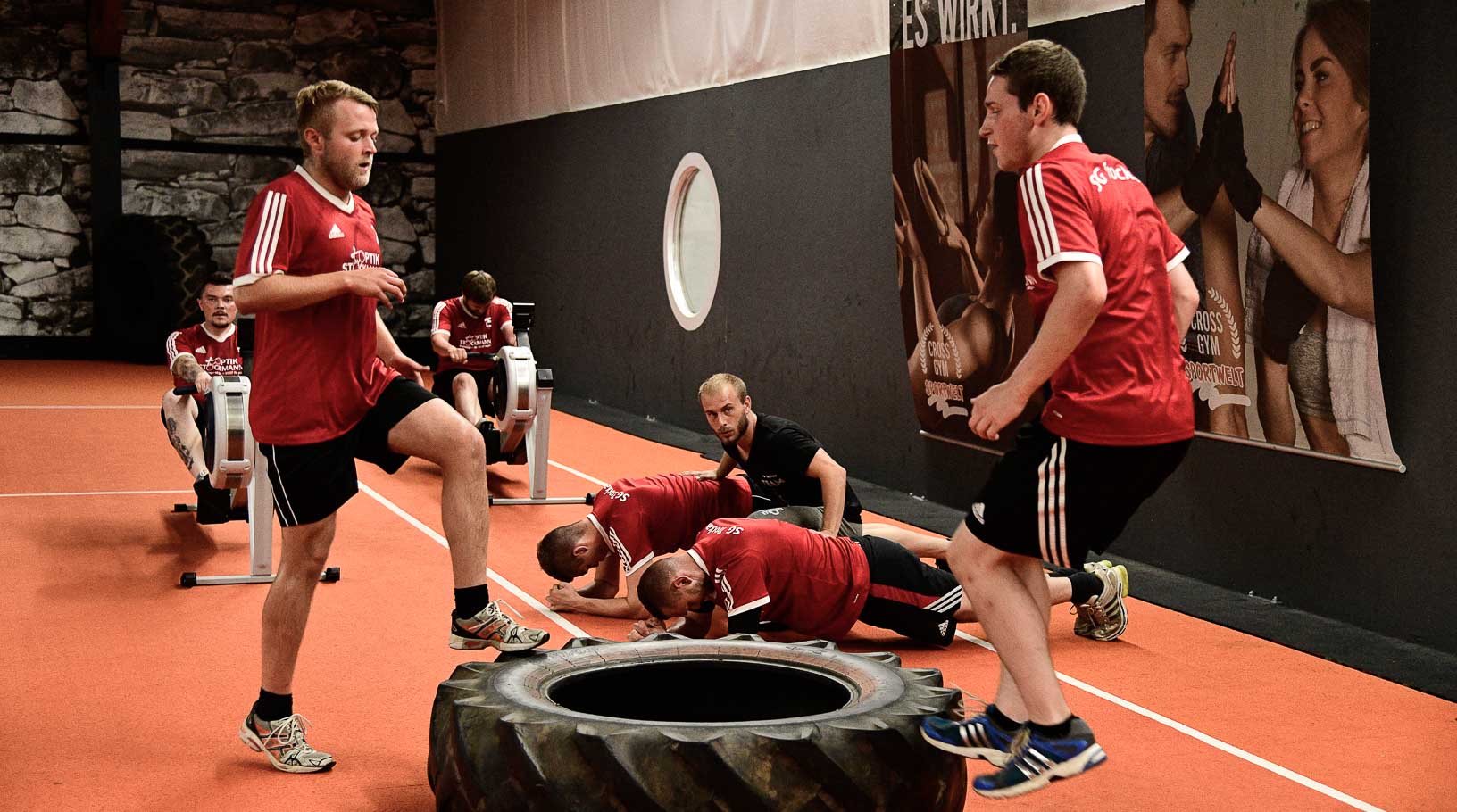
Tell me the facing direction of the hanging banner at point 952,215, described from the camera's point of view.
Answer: facing the viewer and to the left of the viewer

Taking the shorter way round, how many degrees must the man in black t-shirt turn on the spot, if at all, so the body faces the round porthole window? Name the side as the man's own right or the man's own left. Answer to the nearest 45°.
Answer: approximately 135° to the man's own right

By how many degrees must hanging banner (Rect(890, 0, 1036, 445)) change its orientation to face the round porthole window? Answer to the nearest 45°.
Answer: approximately 90° to its right

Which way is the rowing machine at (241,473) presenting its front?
toward the camera

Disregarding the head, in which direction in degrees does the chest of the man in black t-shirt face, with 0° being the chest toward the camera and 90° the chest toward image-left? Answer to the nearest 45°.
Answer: approximately 45°

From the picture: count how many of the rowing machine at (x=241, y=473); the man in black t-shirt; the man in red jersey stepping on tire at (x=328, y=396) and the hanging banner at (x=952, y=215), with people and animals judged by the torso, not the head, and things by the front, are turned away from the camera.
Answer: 0

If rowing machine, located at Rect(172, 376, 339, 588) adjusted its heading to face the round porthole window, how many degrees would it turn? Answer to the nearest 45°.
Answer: approximately 135° to its left

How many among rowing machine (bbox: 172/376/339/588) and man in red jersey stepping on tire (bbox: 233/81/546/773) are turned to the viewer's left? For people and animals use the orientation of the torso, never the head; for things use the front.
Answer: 0

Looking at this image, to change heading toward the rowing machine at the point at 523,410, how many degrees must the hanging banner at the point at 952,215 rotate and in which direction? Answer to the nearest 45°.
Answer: approximately 45° to its right

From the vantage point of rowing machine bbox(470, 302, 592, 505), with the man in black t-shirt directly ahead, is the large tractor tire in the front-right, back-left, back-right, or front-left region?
front-right

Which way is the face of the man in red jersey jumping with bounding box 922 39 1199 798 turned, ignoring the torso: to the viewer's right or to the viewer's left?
to the viewer's left

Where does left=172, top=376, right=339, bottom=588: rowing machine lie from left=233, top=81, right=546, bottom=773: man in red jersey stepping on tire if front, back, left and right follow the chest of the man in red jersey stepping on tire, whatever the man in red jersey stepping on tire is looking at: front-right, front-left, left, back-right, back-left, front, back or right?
back-left

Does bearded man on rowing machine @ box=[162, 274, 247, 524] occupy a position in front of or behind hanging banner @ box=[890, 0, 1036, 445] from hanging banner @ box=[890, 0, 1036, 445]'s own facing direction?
in front

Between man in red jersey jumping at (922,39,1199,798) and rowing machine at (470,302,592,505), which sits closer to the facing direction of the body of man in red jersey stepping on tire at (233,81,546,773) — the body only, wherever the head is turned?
the man in red jersey jumping

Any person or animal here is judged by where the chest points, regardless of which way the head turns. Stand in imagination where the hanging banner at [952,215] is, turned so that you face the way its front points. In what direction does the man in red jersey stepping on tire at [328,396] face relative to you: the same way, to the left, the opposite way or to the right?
to the left

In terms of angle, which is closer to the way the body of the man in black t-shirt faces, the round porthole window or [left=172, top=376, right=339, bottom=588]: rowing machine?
the rowing machine
